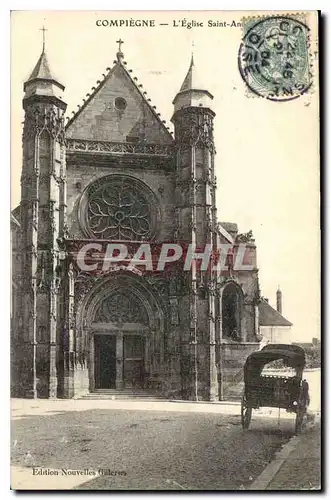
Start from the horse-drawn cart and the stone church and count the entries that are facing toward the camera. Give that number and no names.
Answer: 1

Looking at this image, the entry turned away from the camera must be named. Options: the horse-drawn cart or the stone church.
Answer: the horse-drawn cart

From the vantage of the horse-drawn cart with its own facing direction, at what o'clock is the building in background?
The building in background is roughly at 12 o'clock from the horse-drawn cart.

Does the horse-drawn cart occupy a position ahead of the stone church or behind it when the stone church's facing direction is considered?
ahead

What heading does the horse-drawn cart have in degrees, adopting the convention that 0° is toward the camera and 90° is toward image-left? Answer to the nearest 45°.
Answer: approximately 180°

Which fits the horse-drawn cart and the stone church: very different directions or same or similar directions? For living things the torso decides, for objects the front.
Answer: very different directions
